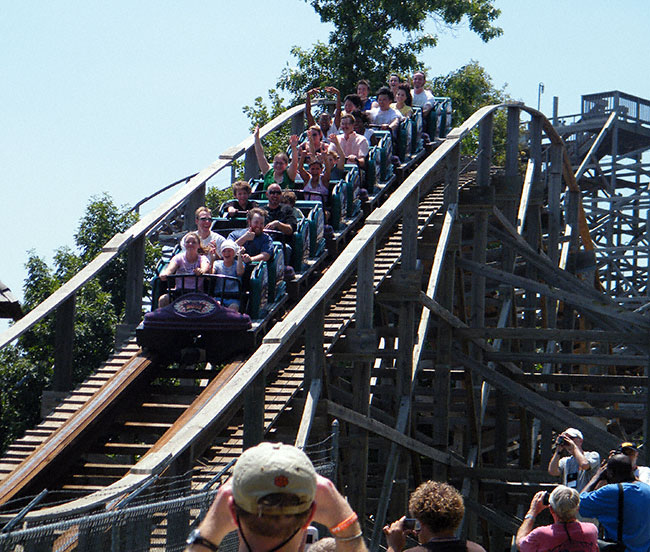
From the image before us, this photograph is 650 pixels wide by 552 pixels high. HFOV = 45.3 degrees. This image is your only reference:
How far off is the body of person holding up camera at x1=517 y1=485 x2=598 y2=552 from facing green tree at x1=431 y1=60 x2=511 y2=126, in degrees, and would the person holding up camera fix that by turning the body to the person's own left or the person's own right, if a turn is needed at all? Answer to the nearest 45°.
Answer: approximately 45° to the person's own right

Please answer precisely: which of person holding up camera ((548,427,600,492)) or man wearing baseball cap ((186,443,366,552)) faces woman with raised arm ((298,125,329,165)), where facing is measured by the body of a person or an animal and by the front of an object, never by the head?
the man wearing baseball cap

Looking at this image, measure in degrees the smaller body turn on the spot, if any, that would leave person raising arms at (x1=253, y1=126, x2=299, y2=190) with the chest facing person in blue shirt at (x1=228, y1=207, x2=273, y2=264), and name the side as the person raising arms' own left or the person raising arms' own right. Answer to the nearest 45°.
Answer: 0° — they already face them

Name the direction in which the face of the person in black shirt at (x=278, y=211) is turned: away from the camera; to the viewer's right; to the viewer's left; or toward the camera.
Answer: toward the camera

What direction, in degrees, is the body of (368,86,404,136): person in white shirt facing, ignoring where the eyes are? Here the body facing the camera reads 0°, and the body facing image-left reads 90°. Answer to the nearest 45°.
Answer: approximately 45°

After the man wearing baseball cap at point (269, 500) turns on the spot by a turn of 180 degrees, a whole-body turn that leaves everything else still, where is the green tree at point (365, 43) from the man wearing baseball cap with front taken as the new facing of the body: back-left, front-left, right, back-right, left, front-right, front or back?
back

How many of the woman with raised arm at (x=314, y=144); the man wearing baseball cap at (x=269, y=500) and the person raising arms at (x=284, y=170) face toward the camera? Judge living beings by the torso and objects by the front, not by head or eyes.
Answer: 2

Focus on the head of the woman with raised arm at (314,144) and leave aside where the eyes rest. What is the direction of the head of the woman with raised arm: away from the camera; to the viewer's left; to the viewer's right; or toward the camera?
toward the camera

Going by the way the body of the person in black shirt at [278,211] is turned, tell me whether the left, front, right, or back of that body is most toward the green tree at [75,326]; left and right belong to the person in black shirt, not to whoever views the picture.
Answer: right

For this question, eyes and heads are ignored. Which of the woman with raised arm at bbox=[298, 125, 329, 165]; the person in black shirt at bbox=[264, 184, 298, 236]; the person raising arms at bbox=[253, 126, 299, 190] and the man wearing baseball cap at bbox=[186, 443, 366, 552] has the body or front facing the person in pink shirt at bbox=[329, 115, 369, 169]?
the man wearing baseball cap

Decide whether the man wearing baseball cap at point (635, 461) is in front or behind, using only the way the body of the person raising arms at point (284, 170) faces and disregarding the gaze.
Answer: in front

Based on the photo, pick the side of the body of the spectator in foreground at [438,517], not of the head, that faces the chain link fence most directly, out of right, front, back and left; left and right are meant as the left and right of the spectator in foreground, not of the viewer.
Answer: front

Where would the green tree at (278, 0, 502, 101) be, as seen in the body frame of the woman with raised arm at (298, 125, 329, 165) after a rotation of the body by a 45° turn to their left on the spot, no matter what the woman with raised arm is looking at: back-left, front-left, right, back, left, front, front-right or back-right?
back-left

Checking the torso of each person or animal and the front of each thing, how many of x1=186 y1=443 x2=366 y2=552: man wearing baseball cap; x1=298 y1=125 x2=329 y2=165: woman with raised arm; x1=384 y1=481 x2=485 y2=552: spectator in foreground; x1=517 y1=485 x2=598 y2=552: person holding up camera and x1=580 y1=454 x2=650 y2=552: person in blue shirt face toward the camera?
1

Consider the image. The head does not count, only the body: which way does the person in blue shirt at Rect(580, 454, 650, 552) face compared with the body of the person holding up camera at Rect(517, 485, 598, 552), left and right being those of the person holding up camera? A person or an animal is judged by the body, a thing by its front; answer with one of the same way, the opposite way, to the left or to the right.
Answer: the same way

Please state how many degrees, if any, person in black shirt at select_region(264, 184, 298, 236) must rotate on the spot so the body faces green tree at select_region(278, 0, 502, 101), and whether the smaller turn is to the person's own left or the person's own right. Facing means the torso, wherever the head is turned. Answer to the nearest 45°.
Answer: approximately 135° to the person's own right

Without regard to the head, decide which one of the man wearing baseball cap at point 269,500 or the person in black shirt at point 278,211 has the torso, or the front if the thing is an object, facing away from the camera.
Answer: the man wearing baseball cap

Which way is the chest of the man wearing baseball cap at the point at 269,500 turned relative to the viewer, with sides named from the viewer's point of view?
facing away from the viewer
